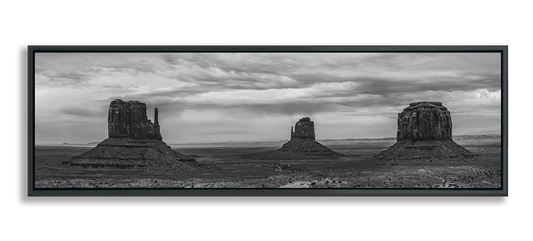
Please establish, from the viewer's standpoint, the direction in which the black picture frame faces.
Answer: facing the viewer
